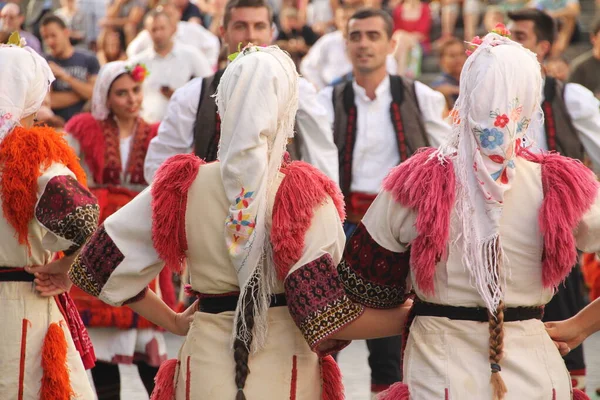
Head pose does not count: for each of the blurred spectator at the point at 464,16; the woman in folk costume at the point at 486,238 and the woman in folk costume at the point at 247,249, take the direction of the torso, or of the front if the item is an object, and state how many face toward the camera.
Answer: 1

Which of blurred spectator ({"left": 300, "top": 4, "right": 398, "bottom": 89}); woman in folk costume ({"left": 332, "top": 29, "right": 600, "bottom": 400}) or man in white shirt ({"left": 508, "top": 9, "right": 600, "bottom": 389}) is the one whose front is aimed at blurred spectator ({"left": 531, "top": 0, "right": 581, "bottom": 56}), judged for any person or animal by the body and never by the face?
the woman in folk costume

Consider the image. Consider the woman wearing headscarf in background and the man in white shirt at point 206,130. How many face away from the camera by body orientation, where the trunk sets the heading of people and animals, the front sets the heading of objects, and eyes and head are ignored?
0

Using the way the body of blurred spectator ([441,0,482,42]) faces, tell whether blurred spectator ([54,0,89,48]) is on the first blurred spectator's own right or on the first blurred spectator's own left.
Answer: on the first blurred spectator's own right

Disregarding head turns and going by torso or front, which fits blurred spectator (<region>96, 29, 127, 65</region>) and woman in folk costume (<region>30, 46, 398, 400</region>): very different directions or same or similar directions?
very different directions

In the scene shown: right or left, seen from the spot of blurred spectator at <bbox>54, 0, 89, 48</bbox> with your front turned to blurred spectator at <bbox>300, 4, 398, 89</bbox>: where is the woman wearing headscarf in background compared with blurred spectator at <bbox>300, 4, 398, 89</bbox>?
right

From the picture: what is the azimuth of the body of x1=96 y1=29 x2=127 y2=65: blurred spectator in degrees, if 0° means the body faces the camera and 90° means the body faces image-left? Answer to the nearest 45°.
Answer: approximately 0°

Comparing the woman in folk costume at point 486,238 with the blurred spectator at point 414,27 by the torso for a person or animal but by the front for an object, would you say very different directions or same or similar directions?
very different directions

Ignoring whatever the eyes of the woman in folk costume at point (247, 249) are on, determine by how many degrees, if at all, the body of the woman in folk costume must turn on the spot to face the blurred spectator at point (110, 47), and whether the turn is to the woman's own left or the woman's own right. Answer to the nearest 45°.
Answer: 0° — they already face them

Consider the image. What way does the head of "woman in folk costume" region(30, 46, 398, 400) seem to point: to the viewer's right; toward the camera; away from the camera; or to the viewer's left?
away from the camera

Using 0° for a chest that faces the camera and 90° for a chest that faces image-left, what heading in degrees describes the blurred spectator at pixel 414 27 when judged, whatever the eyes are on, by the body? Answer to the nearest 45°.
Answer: approximately 0°

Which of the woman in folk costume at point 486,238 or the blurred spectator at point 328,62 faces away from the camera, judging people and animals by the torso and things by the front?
the woman in folk costume
